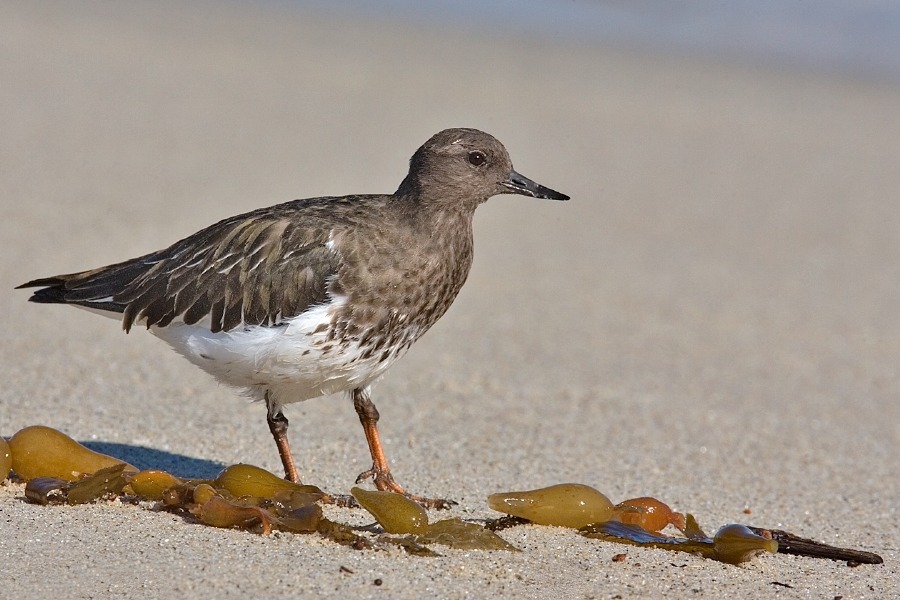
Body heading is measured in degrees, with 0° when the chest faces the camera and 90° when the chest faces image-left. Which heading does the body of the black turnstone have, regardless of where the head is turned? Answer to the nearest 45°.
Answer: approximately 270°
